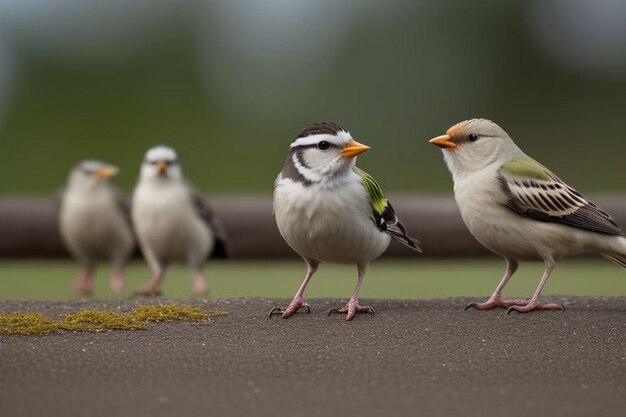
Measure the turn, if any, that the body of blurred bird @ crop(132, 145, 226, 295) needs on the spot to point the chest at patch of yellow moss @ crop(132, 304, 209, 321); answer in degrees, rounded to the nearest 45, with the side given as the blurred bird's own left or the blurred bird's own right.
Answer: approximately 45° to the blurred bird's own left

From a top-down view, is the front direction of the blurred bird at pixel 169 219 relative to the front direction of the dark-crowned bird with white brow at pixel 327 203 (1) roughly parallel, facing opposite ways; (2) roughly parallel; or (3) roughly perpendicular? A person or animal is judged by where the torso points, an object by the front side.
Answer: roughly parallel

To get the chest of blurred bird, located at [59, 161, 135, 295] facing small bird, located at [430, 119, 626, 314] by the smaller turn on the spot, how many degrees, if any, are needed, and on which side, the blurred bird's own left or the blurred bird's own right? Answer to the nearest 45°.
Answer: approximately 45° to the blurred bird's own left

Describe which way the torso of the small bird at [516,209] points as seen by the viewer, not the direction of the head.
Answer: to the viewer's left

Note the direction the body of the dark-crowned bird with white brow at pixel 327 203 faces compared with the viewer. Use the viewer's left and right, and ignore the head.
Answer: facing the viewer and to the left of the viewer

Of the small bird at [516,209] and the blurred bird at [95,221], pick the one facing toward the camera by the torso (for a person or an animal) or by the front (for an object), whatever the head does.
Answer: the blurred bird

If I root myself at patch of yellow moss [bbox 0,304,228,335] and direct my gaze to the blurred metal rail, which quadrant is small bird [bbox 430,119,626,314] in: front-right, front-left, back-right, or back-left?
front-right

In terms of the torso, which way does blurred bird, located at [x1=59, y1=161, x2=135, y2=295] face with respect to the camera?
toward the camera

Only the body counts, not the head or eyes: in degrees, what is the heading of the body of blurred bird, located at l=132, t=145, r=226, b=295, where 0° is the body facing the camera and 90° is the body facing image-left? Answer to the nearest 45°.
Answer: approximately 45°

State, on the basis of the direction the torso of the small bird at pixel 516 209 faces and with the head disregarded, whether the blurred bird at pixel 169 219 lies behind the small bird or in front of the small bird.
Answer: in front

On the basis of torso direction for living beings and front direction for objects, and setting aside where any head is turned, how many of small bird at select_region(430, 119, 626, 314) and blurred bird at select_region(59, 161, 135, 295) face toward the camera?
1
